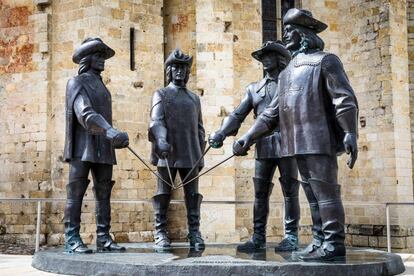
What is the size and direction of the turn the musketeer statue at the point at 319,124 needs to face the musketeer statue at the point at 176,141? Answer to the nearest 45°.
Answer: approximately 90° to its right

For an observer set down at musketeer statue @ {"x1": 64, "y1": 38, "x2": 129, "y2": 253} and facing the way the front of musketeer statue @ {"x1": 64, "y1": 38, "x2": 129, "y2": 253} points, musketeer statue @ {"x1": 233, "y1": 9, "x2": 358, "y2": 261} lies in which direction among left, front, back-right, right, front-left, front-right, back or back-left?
front

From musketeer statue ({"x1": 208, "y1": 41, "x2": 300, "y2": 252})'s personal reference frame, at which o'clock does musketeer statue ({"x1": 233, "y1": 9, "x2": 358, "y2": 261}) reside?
musketeer statue ({"x1": 233, "y1": 9, "x2": 358, "y2": 261}) is roughly at 10 o'clock from musketeer statue ({"x1": 208, "y1": 41, "x2": 300, "y2": 252}).

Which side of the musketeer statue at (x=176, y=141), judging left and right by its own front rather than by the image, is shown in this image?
front

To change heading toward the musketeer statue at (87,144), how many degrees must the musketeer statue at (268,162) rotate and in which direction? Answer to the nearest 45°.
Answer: approximately 45° to its right

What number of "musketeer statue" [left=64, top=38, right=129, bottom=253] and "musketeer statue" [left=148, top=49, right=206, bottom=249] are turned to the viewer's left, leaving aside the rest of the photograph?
0

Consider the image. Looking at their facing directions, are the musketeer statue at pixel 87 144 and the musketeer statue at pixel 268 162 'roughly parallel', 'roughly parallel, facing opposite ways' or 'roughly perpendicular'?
roughly perpendicular

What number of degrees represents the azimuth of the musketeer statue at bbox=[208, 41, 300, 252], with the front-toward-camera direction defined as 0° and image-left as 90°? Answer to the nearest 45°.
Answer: approximately 45°

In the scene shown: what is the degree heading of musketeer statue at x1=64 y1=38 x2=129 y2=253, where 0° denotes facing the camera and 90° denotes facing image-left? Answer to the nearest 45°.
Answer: approximately 315°

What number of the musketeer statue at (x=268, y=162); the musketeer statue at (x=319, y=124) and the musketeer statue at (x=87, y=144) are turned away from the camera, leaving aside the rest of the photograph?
0

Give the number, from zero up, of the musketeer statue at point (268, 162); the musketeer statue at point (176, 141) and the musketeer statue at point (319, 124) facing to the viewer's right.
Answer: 0

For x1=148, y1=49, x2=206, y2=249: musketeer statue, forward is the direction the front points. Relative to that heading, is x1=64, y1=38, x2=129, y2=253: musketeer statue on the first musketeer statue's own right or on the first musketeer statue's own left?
on the first musketeer statue's own right

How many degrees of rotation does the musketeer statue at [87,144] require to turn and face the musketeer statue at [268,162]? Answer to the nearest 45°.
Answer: approximately 45° to its left
